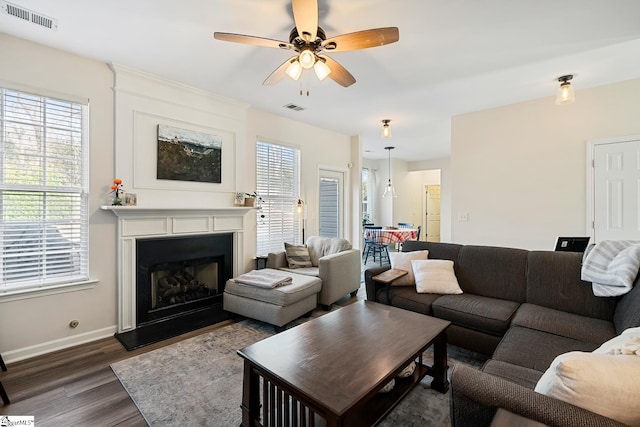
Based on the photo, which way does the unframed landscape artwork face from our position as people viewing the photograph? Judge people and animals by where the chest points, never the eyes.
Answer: facing the viewer and to the right of the viewer

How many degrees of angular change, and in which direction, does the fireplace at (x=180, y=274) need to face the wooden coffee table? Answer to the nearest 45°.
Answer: approximately 45° to its right

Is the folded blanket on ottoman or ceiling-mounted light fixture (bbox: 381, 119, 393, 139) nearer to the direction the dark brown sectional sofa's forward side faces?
the folded blanket on ottoman

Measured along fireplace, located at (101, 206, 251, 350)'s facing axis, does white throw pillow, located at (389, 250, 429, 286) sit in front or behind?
in front

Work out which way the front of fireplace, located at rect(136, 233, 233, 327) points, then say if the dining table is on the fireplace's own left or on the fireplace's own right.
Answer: on the fireplace's own left

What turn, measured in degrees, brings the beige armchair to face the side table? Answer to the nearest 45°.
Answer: approximately 90° to its left

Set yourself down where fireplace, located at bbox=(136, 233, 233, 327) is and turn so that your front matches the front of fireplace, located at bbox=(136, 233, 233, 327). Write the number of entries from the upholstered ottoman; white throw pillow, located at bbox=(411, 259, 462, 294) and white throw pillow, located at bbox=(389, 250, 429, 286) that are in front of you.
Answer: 3

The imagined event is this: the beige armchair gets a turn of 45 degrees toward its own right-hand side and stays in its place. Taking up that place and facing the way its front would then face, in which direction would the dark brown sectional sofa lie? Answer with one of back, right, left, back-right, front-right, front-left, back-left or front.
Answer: back-left

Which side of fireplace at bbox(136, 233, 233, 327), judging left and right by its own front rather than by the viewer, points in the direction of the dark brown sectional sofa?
front

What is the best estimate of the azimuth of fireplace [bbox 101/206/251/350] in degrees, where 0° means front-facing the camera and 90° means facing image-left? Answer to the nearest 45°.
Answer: approximately 315°

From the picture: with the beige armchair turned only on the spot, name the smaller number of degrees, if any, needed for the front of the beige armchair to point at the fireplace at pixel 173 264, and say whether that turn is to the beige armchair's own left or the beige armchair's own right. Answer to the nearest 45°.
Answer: approximately 45° to the beige armchair's own right

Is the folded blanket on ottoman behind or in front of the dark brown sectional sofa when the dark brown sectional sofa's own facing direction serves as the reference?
in front

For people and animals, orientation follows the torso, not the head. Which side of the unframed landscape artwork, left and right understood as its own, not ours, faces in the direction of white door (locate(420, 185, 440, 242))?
left

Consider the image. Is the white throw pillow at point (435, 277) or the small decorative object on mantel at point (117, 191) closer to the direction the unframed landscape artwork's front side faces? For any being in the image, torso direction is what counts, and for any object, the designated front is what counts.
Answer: the white throw pillow
